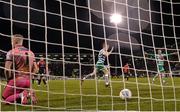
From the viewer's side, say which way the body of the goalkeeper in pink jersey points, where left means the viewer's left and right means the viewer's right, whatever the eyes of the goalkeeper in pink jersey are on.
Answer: facing away from the viewer and to the left of the viewer
